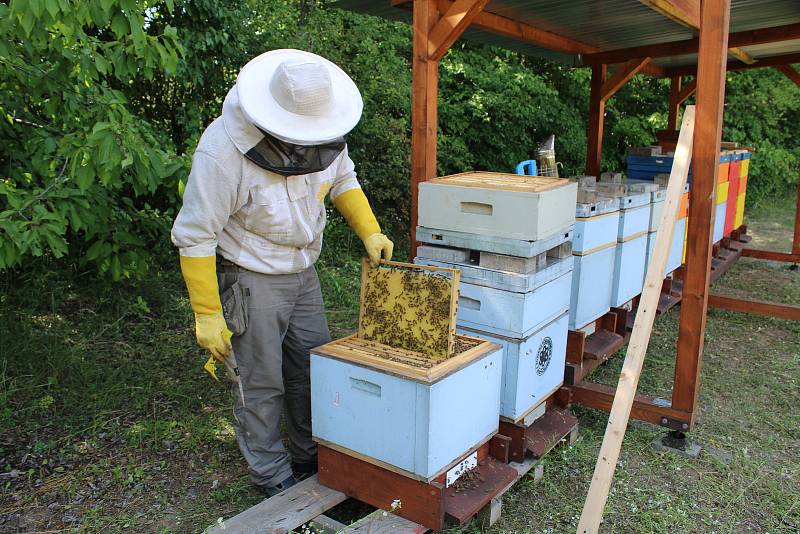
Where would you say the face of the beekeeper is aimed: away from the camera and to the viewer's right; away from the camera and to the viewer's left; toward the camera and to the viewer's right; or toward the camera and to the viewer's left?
toward the camera and to the viewer's right

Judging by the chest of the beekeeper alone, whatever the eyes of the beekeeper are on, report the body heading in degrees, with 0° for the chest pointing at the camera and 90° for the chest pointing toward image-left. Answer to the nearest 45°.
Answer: approximately 315°

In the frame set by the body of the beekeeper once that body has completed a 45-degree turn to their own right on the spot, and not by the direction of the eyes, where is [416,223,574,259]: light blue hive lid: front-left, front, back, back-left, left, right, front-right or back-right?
left

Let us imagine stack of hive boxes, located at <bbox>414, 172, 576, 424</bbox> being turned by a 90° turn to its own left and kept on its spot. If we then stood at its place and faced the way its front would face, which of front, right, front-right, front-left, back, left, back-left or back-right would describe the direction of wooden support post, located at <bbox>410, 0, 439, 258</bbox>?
left

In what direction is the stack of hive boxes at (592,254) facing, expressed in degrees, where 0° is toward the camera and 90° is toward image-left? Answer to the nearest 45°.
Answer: approximately 315°

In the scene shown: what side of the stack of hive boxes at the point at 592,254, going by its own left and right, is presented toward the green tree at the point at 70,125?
right

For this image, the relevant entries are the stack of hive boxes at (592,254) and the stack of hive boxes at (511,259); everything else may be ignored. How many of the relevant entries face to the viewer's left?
0

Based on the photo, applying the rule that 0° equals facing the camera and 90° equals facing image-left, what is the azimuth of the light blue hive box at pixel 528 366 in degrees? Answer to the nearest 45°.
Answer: approximately 315°

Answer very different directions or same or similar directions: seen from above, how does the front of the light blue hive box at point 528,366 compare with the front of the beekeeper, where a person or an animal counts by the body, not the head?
same or similar directions

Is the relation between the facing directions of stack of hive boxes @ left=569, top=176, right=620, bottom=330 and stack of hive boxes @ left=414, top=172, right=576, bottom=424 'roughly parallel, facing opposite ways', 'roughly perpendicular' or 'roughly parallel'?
roughly parallel

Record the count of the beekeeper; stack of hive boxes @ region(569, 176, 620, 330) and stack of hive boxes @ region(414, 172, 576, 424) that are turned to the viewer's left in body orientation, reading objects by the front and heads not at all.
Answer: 0

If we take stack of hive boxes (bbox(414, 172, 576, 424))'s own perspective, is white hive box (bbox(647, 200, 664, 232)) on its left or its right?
on its left

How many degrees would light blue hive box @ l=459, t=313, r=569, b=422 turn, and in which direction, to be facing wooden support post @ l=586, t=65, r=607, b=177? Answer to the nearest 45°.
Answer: approximately 135° to its left

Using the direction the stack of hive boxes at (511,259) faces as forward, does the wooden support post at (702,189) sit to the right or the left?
on its left
